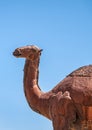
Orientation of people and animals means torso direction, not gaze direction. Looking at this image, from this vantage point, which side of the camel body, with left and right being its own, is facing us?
left
